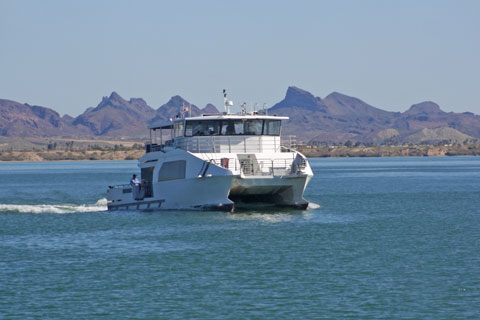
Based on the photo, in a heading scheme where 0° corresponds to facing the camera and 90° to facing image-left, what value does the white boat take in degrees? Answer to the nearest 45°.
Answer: approximately 315°
